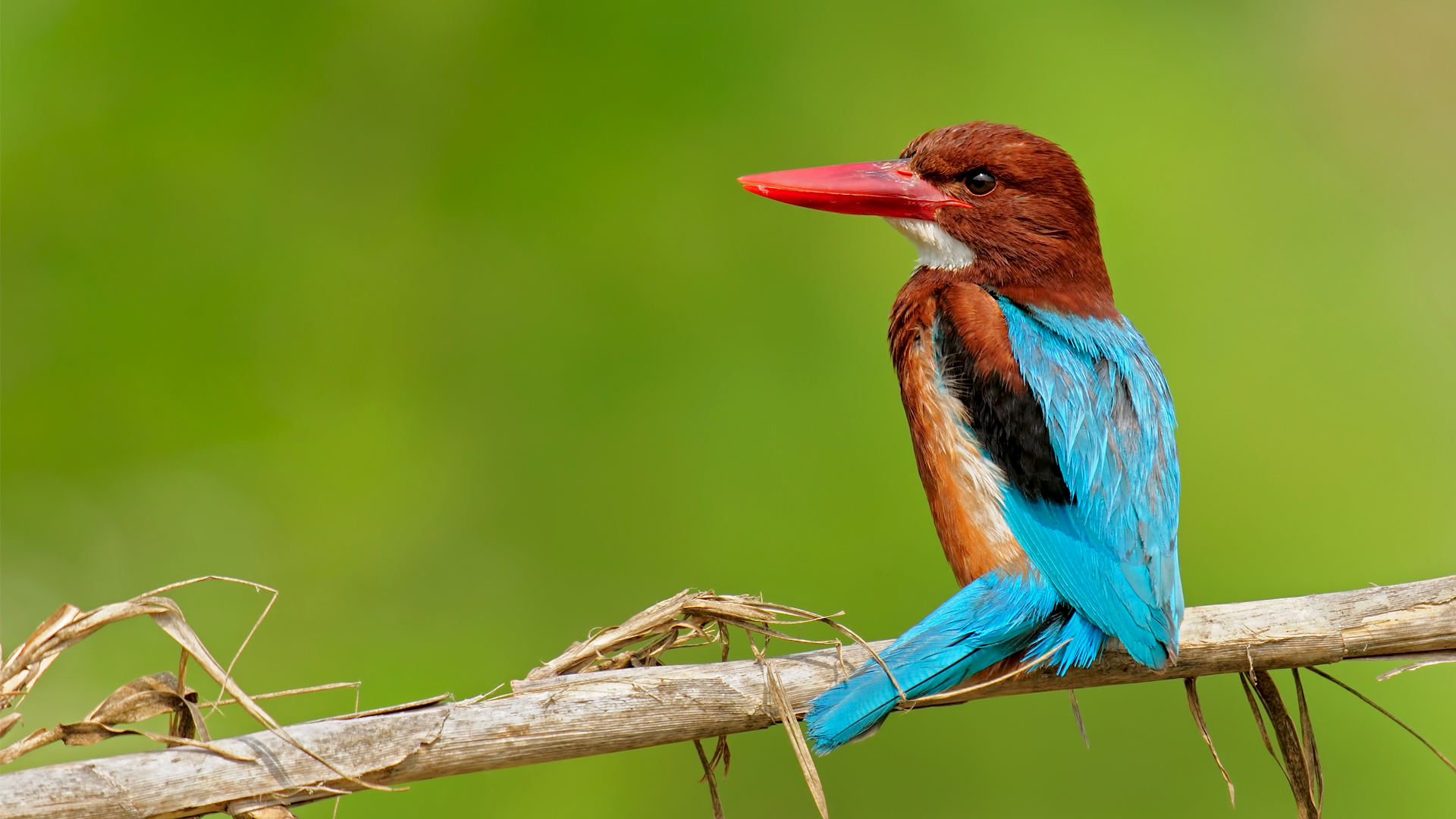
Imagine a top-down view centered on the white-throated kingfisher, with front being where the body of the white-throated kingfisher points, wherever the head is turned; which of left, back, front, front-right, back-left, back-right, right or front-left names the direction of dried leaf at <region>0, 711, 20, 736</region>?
front-left

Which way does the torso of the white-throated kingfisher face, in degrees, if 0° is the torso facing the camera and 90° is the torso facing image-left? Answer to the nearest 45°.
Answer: approximately 90°

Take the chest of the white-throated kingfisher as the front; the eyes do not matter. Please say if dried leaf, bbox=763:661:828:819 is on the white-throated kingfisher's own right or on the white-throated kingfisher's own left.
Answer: on the white-throated kingfisher's own left
